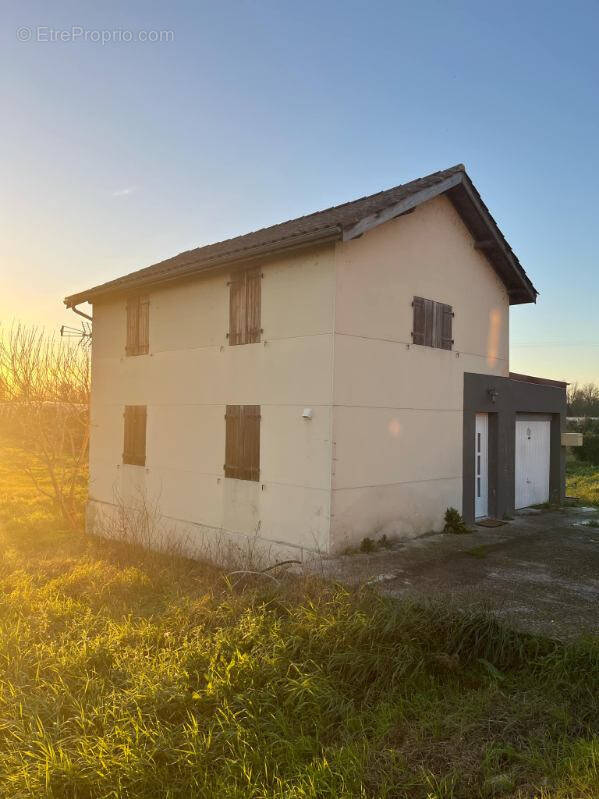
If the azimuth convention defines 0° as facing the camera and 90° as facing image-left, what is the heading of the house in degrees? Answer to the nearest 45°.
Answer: approximately 315°

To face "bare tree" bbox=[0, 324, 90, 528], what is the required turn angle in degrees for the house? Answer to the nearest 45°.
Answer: approximately 180°
